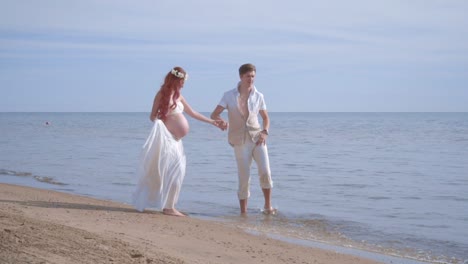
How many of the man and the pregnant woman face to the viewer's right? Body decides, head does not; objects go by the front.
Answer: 1

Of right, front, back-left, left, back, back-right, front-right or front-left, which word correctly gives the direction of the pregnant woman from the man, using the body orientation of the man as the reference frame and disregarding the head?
front-right

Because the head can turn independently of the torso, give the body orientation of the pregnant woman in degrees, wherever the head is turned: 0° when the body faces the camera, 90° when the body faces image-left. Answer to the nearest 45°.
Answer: approximately 270°

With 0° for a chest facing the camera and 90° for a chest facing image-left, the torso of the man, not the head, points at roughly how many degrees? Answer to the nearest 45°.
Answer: approximately 0°

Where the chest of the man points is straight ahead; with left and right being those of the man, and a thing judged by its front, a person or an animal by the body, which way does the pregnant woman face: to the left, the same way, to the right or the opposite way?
to the left

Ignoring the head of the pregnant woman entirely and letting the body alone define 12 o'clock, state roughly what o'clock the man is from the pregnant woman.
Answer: The man is roughly at 11 o'clock from the pregnant woman.

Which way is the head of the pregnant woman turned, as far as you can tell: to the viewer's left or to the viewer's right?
to the viewer's right
